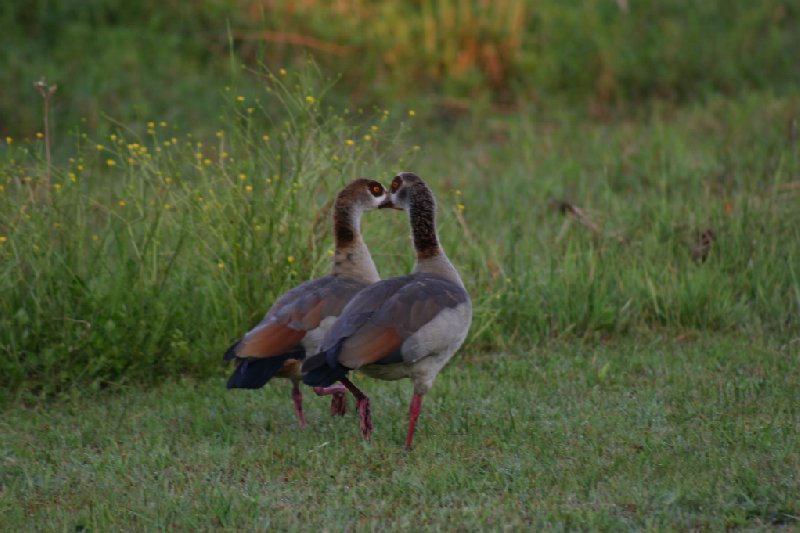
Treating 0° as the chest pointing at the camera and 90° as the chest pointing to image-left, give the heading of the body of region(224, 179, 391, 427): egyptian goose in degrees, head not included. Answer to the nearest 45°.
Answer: approximately 270°

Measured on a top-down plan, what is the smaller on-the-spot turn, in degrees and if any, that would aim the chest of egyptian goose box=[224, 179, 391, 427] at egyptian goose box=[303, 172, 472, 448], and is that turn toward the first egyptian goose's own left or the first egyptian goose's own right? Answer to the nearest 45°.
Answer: approximately 45° to the first egyptian goose's own right
